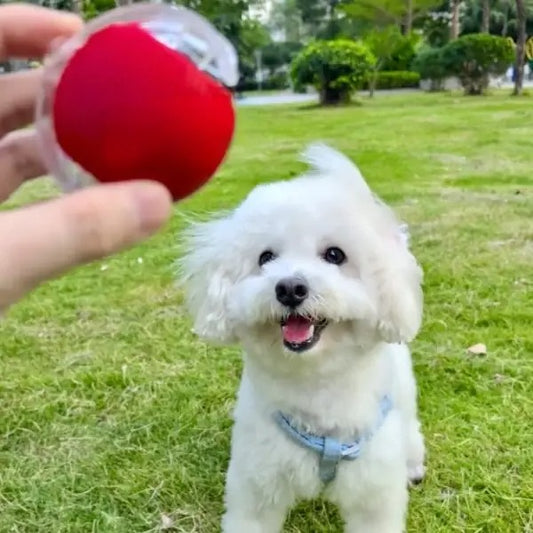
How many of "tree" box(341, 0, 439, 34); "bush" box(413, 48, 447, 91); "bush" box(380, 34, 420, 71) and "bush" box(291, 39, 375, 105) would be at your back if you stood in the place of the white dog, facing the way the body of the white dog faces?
4

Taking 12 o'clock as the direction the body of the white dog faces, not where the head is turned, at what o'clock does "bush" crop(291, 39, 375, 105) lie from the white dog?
The bush is roughly at 6 o'clock from the white dog.

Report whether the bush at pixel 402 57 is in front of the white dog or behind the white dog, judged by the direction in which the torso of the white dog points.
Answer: behind

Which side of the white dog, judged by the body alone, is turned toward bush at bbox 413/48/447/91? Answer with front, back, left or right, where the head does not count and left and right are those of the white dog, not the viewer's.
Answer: back

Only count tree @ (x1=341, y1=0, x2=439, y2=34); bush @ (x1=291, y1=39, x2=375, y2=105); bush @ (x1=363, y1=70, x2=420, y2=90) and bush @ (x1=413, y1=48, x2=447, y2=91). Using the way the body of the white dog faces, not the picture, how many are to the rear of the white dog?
4

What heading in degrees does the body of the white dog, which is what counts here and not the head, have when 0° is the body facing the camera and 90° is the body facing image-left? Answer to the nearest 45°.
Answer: approximately 0°

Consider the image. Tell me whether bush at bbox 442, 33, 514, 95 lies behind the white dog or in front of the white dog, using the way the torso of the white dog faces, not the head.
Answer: behind

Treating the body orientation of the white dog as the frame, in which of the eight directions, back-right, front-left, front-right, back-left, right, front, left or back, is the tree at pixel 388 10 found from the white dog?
back
